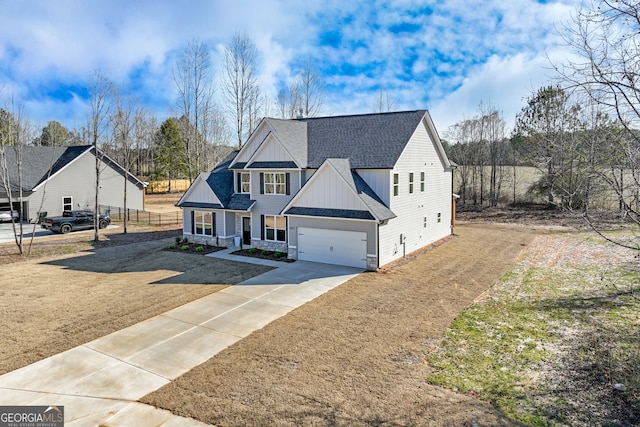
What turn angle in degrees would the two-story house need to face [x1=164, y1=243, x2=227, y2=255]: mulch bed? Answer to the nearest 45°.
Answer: approximately 45° to its right

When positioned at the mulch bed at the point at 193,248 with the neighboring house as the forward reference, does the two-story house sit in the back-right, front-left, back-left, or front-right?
back-right

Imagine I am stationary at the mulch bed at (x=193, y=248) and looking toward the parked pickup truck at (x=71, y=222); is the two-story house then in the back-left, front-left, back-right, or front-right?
back-right

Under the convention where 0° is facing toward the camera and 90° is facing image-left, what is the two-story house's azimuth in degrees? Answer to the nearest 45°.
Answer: approximately 45°

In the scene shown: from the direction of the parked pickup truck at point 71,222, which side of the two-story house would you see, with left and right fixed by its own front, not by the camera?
right

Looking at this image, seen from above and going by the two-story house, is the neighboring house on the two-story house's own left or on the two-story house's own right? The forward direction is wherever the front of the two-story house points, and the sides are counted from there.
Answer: on the two-story house's own right
